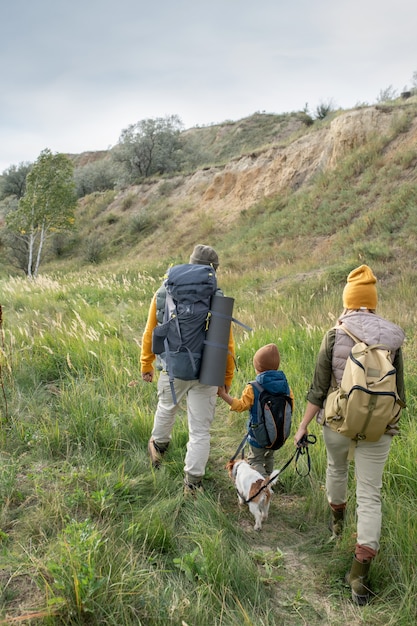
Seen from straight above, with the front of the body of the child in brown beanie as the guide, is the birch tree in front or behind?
in front

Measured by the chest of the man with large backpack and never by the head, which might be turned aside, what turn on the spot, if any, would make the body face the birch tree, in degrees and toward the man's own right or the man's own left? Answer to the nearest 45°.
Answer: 0° — they already face it

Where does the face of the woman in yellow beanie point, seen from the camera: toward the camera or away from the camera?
away from the camera

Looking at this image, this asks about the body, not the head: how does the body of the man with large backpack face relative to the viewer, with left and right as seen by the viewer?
facing away from the viewer

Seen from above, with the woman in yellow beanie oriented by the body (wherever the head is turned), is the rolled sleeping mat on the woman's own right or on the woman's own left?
on the woman's own left

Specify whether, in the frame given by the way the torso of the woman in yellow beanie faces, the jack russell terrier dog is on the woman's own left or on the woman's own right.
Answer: on the woman's own left

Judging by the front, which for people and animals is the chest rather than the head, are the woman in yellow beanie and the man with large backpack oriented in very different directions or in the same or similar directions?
same or similar directions

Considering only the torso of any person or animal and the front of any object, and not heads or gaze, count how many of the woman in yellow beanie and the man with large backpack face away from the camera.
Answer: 2

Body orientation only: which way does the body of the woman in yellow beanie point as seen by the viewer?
away from the camera

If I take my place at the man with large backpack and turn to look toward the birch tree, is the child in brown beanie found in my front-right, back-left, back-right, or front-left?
back-right

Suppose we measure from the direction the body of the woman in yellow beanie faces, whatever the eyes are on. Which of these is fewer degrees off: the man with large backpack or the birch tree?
the birch tree

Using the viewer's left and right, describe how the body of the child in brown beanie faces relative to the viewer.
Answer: facing away from the viewer and to the left of the viewer
